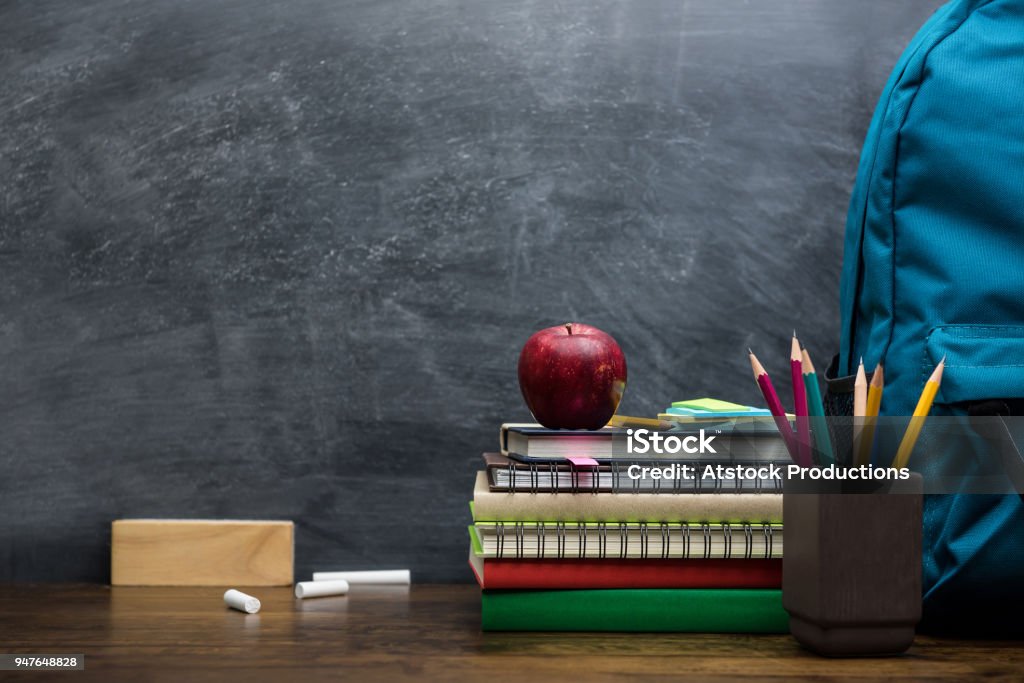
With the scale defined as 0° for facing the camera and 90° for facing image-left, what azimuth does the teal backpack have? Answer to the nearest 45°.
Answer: approximately 0°
